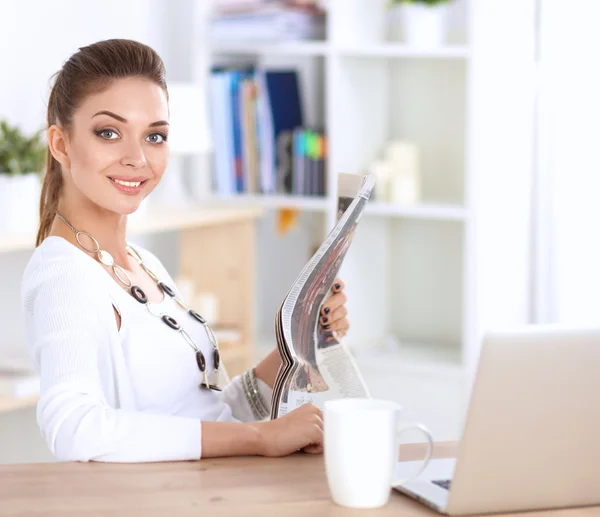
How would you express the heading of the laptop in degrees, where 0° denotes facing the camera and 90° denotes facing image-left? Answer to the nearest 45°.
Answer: approximately 135°

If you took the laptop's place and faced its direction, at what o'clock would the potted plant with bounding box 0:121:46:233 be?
The potted plant is roughly at 12 o'clock from the laptop.

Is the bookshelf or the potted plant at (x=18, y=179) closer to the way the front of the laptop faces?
the potted plant

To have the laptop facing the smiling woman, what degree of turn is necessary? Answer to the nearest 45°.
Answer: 0° — it already faces them

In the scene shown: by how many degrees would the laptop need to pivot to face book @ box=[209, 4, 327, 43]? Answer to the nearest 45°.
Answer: approximately 45° to its right

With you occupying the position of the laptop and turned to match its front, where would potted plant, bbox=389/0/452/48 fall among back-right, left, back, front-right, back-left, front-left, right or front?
front-right
